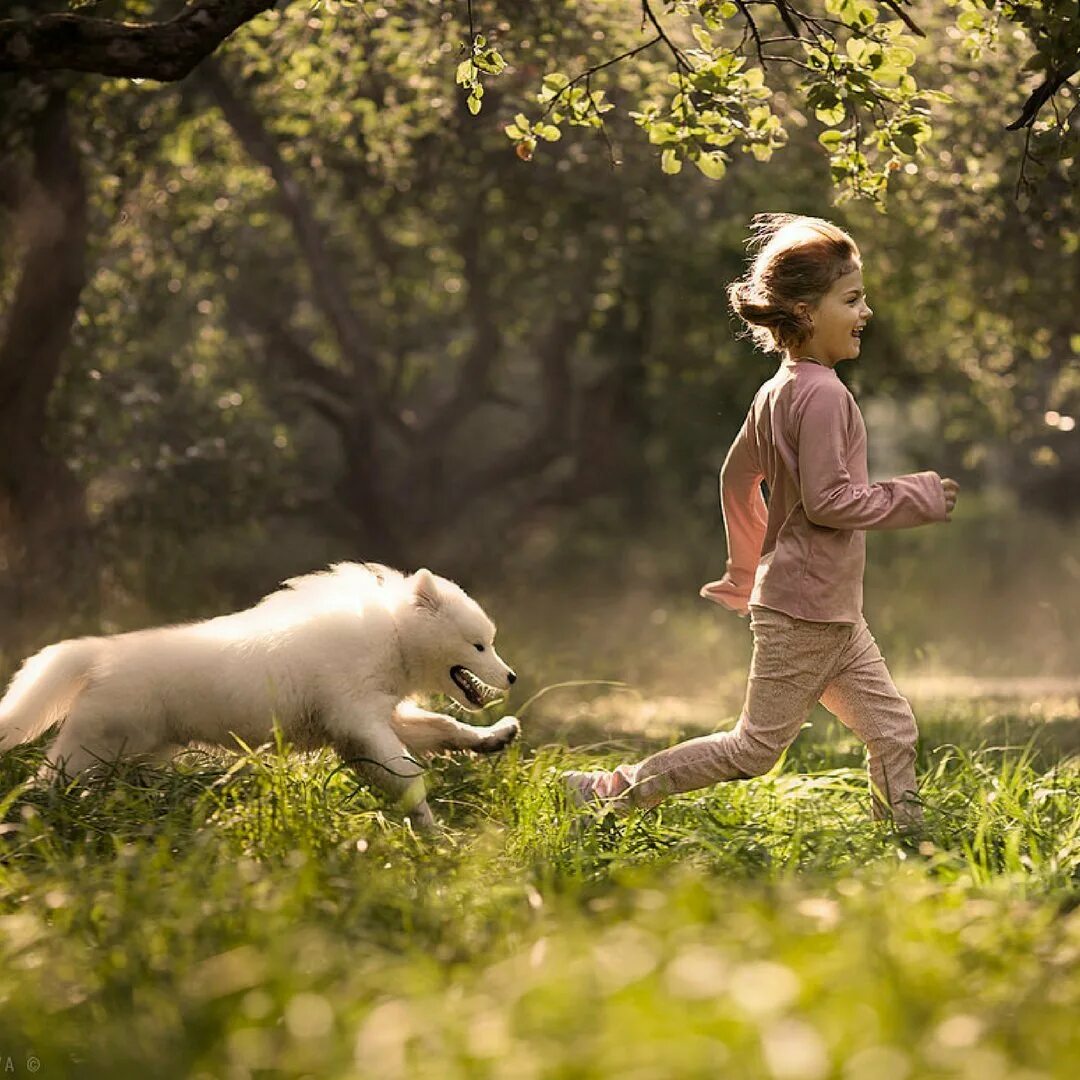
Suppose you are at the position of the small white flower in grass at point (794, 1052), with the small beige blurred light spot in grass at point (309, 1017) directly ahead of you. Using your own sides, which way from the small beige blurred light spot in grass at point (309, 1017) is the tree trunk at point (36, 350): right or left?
right

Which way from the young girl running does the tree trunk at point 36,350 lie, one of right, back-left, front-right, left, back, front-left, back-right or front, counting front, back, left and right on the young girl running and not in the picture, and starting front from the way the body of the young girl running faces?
back-left

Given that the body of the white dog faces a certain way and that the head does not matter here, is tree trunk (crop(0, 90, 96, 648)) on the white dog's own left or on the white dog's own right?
on the white dog's own left

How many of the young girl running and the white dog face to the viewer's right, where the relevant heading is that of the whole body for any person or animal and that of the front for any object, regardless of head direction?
2

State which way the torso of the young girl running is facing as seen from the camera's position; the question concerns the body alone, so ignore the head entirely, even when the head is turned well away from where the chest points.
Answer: to the viewer's right

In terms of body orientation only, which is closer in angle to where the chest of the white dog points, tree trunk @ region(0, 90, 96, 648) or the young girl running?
the young girl running

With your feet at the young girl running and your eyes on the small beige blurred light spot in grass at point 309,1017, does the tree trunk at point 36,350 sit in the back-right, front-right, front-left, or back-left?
back-right

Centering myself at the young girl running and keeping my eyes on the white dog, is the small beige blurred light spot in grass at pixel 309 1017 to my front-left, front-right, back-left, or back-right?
front-left

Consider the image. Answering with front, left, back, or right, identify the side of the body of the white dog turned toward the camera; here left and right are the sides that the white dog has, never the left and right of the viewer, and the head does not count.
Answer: right

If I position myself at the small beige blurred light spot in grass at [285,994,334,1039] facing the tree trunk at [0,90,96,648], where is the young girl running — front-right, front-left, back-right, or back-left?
front-right

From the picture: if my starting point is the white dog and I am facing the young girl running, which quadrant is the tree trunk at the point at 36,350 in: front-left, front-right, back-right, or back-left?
back-left

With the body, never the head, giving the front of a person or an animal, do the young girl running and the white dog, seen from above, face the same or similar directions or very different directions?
same or similar directions

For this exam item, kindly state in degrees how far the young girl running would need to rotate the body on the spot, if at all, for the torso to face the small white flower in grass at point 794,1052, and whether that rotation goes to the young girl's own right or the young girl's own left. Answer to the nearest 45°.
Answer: approximately 90° to the young girl's own right

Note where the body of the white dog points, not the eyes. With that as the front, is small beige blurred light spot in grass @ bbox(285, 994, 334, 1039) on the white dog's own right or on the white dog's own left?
on the white dog's own right

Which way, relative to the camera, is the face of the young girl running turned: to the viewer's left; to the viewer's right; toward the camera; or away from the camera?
to the viewer's right

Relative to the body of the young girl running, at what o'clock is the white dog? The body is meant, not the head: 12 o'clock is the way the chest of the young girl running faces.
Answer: The white dog is roughly at 6 o'clock from the young girl running.
